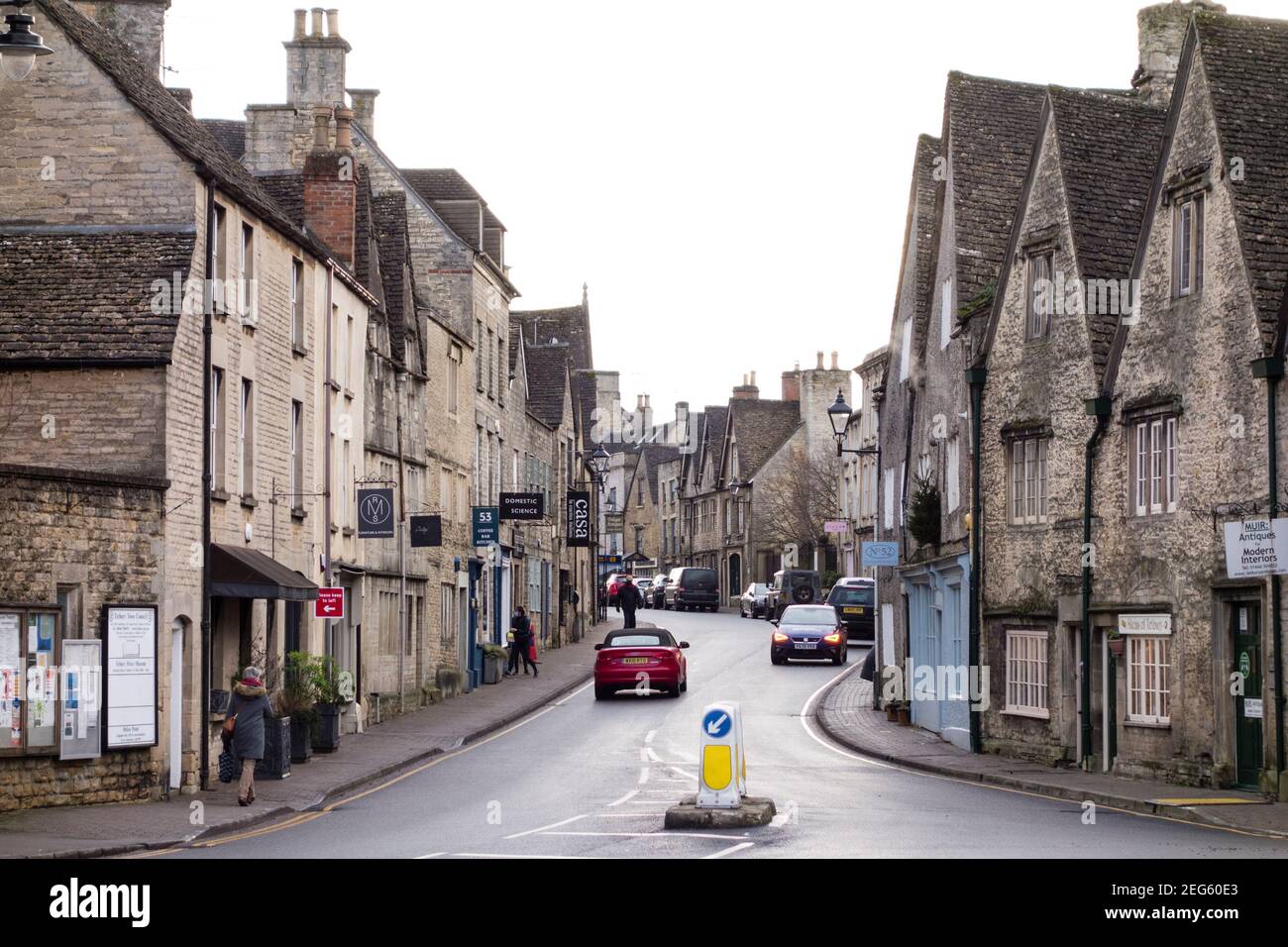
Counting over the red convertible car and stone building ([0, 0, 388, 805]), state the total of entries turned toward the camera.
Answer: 0

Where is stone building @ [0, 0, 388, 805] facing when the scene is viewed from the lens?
facing to the right of the viewer

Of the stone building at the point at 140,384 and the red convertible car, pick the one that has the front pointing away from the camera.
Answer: the red convertible car

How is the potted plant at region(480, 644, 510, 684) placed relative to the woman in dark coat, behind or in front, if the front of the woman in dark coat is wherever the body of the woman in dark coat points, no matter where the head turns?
in front

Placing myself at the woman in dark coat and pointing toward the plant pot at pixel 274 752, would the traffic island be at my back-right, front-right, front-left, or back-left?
back-right

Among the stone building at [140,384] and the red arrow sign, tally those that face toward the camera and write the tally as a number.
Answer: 1

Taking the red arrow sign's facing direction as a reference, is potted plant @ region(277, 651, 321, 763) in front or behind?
in front

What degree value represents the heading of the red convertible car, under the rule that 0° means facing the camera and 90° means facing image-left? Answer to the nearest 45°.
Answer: approximately 180°

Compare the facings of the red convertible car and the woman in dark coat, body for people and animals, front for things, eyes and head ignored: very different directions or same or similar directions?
same or similar directions

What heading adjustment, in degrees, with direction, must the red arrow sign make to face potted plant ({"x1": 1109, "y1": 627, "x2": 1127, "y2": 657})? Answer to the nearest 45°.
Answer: approximately 90° to its left

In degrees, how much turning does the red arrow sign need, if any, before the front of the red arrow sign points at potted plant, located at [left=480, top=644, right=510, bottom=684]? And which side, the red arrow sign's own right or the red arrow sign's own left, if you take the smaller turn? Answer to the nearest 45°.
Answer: approximately 180°

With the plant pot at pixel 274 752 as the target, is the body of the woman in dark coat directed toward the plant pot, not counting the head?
yes

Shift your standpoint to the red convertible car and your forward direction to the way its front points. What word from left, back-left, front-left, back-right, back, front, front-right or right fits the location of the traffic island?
back

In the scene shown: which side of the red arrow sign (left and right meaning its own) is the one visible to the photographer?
front
